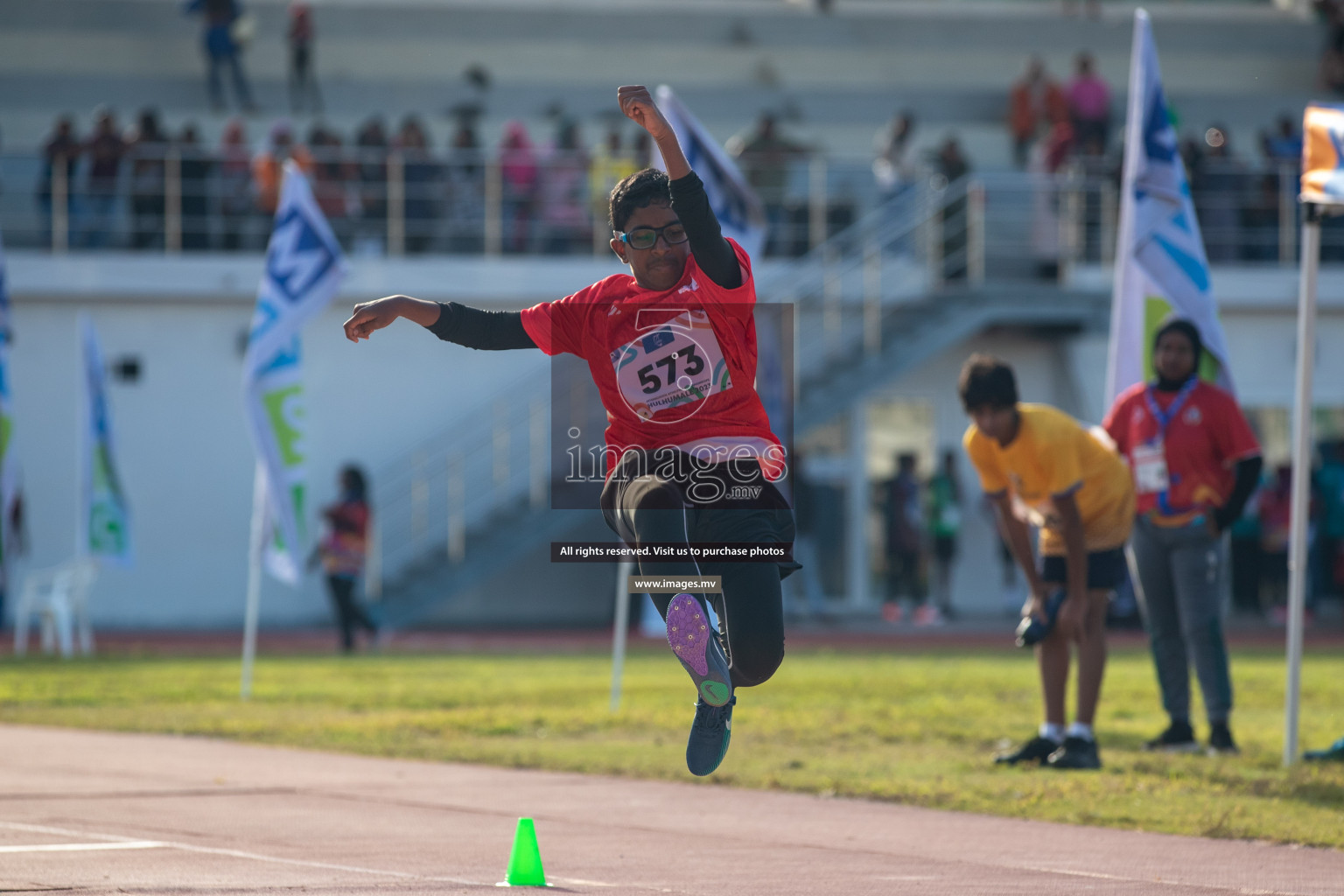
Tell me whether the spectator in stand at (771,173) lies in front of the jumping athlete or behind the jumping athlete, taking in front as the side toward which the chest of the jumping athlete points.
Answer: behind

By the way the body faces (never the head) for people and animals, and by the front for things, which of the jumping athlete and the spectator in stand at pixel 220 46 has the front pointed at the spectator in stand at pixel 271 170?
the spectator in stand at pixel 220 46

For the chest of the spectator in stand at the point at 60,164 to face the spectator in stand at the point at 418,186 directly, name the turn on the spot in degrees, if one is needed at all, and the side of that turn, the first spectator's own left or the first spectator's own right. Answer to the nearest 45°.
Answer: approximately 90° to the first spectator's own left

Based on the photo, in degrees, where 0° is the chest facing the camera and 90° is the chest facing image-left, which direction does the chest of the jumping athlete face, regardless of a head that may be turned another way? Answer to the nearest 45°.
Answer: approximately 0°

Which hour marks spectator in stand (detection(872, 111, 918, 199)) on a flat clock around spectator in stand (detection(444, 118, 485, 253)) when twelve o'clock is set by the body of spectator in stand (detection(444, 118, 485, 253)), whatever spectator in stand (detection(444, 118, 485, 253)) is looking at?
spectator in stand (detection(872, 111, 918, 199)) is roughly at 9 o'clock from spectator in stand (detection(444, 118, 485, 253)).

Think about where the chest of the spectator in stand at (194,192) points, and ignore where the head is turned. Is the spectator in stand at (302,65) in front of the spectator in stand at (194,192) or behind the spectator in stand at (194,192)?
behind
